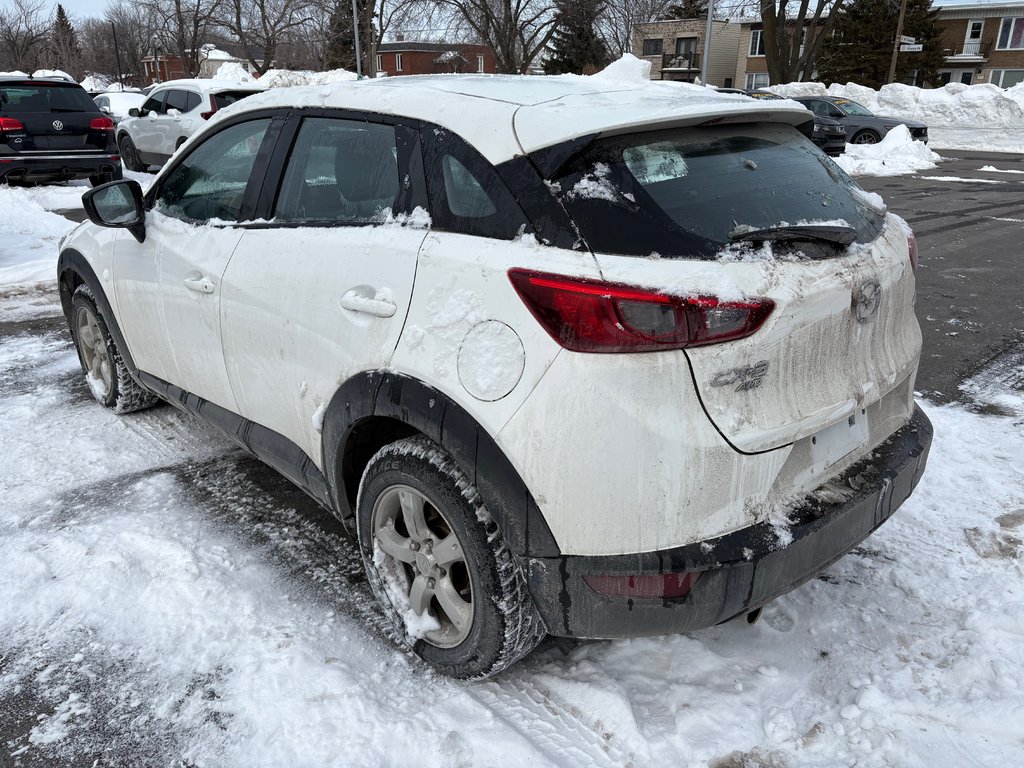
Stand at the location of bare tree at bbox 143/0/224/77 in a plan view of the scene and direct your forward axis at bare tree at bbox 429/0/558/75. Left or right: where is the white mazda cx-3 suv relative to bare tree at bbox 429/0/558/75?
right

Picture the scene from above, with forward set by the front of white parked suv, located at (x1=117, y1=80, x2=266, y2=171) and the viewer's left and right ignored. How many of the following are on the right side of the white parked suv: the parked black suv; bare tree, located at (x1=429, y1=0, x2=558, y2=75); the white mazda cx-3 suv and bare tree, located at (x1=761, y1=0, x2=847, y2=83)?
2

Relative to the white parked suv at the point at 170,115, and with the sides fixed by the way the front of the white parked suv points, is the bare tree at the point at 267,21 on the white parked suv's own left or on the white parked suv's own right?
on the white parked suv's own right

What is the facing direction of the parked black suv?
away from the camera

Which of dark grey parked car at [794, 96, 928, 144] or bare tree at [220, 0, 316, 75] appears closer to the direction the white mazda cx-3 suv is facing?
the bare tree

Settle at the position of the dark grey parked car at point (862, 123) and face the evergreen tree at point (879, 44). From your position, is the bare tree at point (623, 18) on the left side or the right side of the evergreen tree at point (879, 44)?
left

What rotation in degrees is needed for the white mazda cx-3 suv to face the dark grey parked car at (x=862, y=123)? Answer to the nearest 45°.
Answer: approximately 90° to its right

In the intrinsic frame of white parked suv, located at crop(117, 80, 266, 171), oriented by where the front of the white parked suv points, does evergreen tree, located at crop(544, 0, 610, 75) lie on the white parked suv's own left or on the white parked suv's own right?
on the white parked suv's own right

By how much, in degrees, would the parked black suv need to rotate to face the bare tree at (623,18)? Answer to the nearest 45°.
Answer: approximately 45° to its right

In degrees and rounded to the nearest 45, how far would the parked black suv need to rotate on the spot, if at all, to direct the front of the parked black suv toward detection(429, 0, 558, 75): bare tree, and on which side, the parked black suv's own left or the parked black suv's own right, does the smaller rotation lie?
approximately 45° to the parked black suv's own right

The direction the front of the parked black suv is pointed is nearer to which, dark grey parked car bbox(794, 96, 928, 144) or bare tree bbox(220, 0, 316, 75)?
the bare tree
